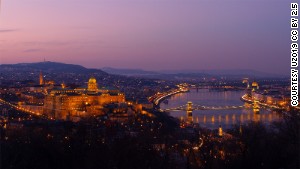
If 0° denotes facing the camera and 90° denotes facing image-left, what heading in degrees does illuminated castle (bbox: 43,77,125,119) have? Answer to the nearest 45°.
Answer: approximately 315°
